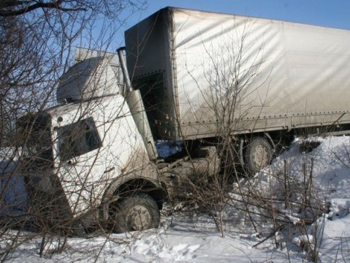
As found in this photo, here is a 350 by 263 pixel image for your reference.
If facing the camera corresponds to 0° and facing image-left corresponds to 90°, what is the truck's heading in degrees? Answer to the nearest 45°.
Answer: approximately 45°
